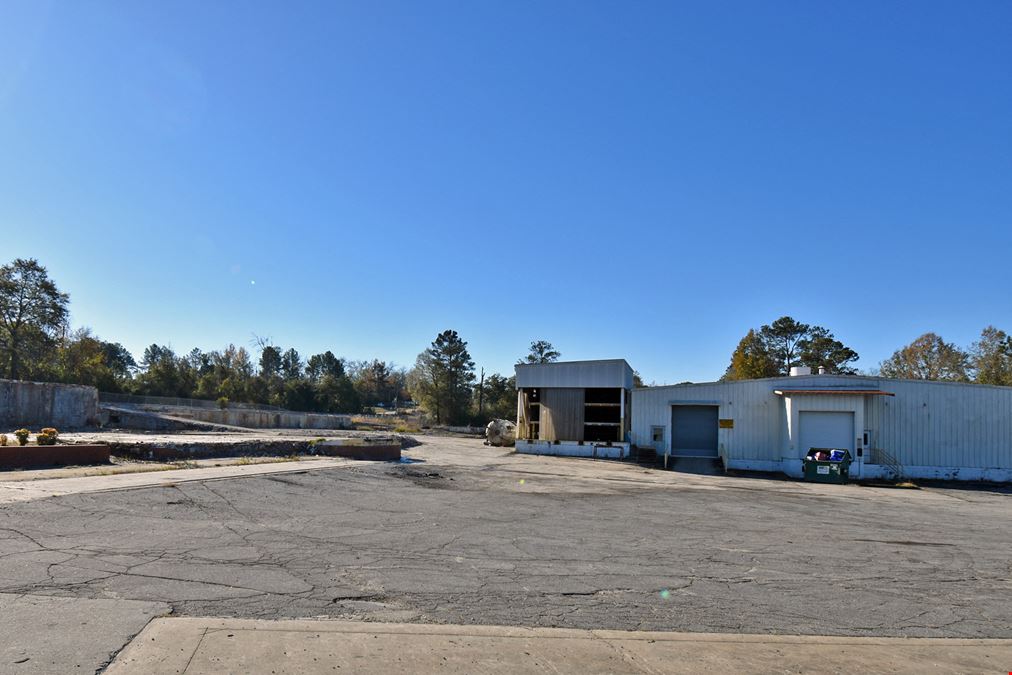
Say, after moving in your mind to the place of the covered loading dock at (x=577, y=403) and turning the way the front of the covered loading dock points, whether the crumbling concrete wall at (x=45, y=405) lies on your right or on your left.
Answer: on your right

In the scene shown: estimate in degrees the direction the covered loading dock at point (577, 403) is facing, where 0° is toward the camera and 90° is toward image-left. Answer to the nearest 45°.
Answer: approximately 0°
